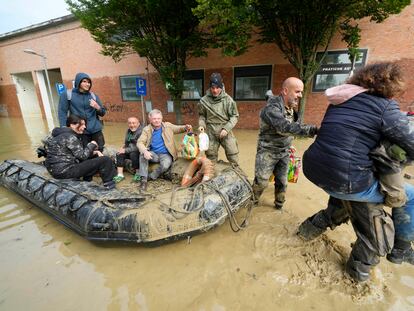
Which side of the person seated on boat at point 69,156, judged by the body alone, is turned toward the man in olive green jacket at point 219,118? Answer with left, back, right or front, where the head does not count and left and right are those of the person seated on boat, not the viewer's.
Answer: front

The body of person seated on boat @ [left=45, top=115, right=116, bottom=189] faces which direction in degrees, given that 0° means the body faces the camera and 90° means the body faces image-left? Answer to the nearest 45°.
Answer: approximately 270°

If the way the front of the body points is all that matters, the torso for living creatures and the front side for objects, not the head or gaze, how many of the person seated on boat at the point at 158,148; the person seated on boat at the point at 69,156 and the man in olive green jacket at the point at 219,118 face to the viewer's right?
1

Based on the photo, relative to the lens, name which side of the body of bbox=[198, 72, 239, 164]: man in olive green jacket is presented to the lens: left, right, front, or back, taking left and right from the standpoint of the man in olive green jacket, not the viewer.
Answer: front

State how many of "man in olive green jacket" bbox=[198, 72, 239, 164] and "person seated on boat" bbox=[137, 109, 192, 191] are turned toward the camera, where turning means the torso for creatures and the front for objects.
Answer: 2

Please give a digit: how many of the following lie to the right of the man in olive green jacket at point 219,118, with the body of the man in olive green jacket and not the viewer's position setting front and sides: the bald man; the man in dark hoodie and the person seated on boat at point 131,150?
2

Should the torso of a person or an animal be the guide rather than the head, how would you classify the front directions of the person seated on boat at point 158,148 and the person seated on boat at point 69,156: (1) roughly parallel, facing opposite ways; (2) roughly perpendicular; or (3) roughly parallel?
roughly perpendicular

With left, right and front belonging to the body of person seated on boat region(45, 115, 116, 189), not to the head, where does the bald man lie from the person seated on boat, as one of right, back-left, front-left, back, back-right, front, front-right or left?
front-right

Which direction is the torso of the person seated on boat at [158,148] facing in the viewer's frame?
toward the camera

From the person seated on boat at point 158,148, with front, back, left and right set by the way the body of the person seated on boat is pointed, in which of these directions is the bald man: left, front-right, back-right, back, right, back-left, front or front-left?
front-left

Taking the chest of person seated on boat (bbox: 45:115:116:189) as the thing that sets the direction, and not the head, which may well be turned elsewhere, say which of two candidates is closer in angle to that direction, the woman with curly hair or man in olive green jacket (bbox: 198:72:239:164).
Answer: the man in olive green jacket

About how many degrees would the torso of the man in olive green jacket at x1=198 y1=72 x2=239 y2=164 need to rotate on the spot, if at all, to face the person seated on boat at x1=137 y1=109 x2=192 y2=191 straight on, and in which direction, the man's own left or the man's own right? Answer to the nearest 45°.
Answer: approximately 90° to the man's own right
